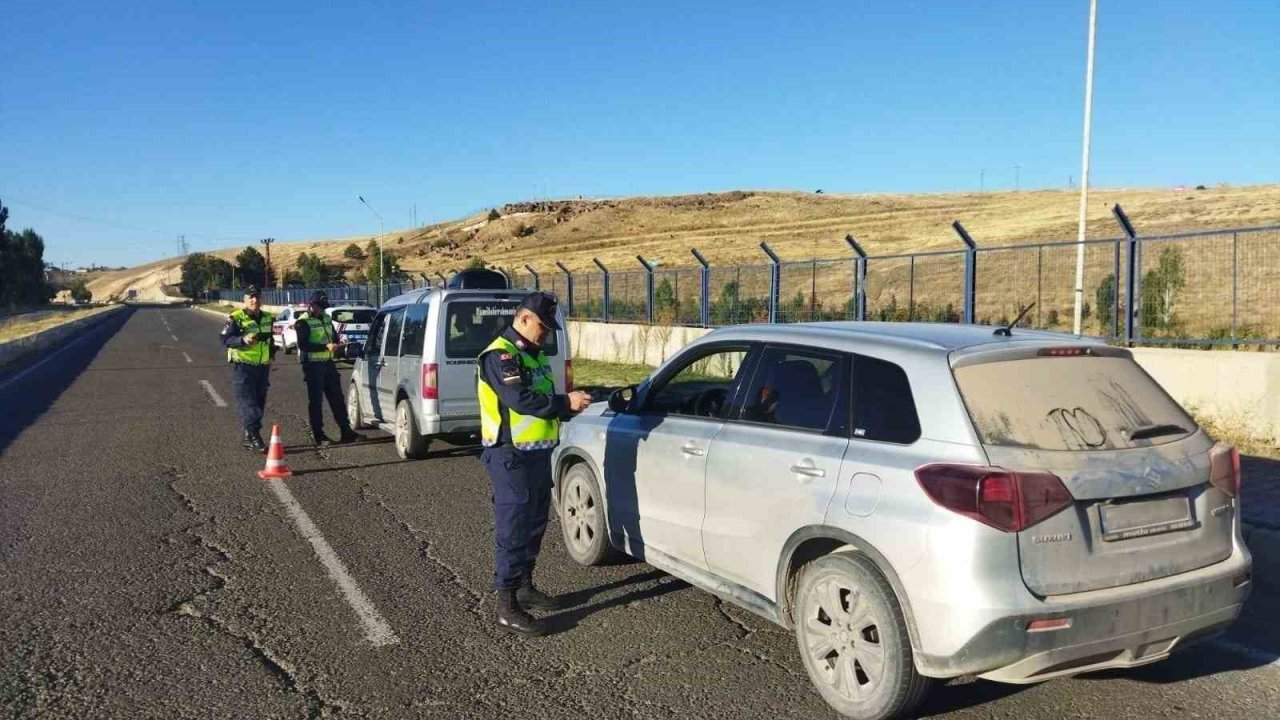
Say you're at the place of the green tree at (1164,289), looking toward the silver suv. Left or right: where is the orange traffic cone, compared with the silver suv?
right

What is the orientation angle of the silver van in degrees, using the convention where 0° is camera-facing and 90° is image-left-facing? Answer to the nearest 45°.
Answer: approximately 135°

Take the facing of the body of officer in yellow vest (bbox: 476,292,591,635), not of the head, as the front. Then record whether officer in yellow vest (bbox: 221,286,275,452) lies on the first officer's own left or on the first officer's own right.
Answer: on the first officer's own left

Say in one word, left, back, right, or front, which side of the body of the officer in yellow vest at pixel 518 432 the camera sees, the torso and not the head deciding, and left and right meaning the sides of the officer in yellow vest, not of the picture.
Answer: right

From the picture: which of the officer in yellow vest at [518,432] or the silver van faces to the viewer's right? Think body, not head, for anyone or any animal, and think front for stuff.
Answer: the officer in yellow vest

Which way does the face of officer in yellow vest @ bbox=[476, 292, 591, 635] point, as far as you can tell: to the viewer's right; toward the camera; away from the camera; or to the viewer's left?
to the viewer's right

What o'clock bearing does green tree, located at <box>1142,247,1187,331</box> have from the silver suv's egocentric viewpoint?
The green tree is roughly at 2 o'clock from the silver suv.

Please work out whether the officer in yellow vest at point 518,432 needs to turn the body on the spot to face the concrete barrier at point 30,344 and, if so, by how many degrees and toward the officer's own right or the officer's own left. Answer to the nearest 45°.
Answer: approximately 135° to the officer's own left

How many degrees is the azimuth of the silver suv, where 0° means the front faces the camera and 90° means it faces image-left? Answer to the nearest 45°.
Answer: approximately 135°

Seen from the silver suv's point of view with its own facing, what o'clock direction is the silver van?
The silver van is roughly at 12 o'clock from the silver suv.

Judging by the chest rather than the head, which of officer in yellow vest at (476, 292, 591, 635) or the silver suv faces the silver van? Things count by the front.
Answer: the silver suv

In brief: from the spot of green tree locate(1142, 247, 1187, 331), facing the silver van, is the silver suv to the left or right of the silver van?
left

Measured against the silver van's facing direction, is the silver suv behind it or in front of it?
behind

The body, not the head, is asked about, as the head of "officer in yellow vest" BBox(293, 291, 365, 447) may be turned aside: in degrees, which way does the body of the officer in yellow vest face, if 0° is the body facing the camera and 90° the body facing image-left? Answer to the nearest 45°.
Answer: approximately 315°
